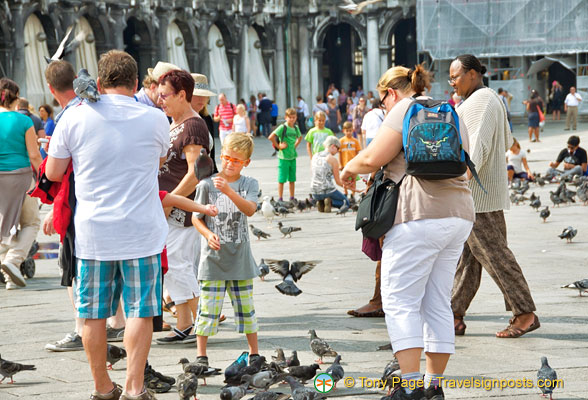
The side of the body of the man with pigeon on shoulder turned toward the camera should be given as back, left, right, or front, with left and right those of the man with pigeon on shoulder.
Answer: back

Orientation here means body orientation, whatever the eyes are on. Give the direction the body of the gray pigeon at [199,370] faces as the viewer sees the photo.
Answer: to the viewer's left

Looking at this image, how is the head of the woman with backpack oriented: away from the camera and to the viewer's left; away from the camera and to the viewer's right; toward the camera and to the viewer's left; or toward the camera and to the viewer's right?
away from the camera and to the viewer's left

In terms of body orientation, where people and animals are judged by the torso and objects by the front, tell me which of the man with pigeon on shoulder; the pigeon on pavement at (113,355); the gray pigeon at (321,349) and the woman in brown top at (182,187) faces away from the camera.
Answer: the man with pigeon on shoulder

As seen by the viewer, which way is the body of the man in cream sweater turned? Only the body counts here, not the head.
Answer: to the viewer's left

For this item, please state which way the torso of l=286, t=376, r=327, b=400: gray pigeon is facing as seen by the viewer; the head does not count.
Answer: to the viewer's left
